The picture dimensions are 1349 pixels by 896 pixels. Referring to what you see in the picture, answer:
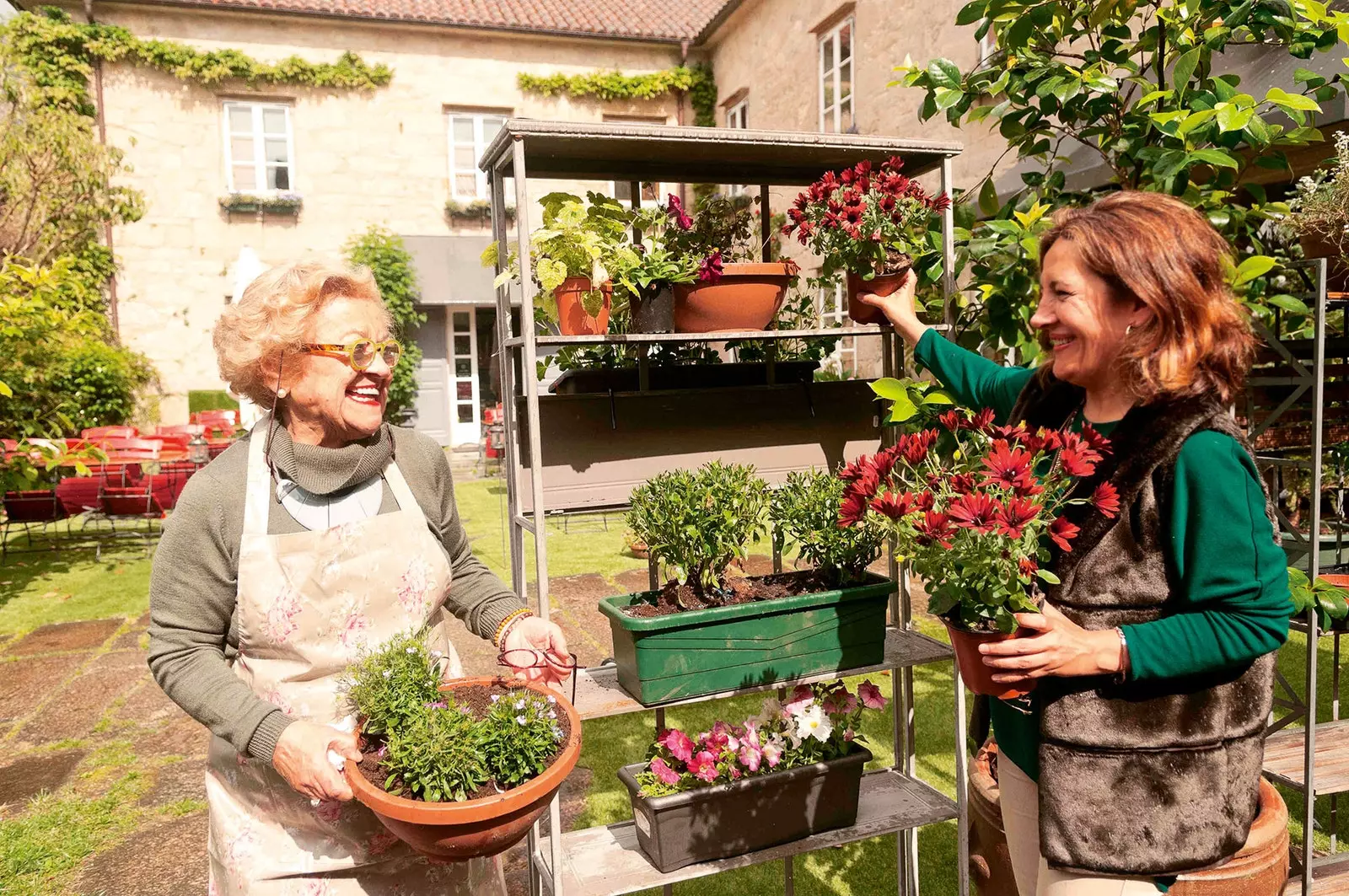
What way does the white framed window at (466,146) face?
toward the camera

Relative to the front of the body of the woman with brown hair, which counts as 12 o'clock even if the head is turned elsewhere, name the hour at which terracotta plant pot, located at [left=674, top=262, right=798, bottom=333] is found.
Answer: The terracotta plant pot is roughly at 1 o'clock from the woman with brown hair.

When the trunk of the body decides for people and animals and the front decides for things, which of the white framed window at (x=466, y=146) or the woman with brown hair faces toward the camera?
the white framed window

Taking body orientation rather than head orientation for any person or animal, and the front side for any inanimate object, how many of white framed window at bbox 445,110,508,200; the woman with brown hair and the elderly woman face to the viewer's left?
1

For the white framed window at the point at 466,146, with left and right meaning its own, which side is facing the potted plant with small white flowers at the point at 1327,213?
front

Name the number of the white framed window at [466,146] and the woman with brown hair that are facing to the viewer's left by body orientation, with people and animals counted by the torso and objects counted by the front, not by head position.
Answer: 1

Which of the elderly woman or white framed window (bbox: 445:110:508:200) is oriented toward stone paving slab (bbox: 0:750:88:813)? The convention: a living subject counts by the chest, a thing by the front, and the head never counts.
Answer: the white framed window

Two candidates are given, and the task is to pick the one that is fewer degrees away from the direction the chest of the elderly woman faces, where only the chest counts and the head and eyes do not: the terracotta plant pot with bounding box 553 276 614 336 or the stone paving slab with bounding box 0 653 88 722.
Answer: the terracotta plant pot

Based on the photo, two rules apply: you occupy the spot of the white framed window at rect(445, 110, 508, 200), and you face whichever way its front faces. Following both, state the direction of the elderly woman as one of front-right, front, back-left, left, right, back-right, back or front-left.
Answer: front

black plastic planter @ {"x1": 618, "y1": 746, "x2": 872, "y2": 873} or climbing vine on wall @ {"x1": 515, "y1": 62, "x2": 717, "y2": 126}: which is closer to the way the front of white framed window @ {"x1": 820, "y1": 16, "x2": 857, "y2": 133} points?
the black plastic planter

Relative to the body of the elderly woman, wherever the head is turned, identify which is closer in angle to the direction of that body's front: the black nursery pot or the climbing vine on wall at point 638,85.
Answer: the black nursery pot

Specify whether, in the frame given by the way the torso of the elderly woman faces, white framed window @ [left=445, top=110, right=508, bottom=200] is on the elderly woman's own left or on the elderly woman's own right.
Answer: on the elderly woman's own left

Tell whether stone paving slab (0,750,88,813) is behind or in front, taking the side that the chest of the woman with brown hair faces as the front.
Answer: in front

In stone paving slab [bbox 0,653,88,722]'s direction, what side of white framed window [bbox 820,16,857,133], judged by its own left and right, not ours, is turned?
front

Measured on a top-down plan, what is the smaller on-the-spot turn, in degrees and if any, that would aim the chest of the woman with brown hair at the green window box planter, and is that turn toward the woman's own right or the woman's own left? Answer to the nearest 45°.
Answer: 0° — they already face it

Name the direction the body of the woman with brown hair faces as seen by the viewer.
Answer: to the viewer's left

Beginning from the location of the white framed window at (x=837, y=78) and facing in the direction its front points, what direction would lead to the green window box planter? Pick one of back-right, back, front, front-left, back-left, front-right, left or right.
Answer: front-left
